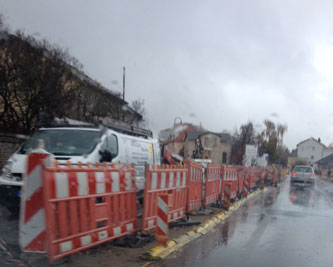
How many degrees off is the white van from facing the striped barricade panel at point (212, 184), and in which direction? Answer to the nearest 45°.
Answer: approximately 180°

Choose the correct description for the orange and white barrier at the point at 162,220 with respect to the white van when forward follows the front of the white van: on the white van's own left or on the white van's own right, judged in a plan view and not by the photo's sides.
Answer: on the white van's own left

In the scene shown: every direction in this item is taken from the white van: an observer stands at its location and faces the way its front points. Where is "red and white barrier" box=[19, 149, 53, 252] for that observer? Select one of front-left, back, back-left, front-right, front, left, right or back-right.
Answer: front-left

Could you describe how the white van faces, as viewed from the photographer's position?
facing the viewer and to the left of the viewer

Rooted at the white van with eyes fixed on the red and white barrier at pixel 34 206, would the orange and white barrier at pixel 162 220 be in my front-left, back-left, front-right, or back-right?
front-left

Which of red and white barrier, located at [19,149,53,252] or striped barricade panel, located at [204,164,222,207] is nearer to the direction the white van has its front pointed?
the red and white barrier

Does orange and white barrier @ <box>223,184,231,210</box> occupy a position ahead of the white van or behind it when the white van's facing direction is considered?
behind

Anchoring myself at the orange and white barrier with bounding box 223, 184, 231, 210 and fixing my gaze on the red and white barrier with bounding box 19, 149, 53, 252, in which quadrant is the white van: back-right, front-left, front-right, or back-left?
front-right

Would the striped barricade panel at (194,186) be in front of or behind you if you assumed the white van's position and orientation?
behind
